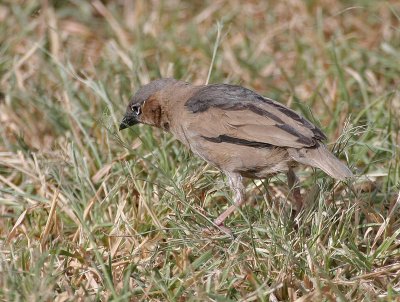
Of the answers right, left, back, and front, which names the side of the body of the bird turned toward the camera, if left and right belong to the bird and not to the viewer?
left
